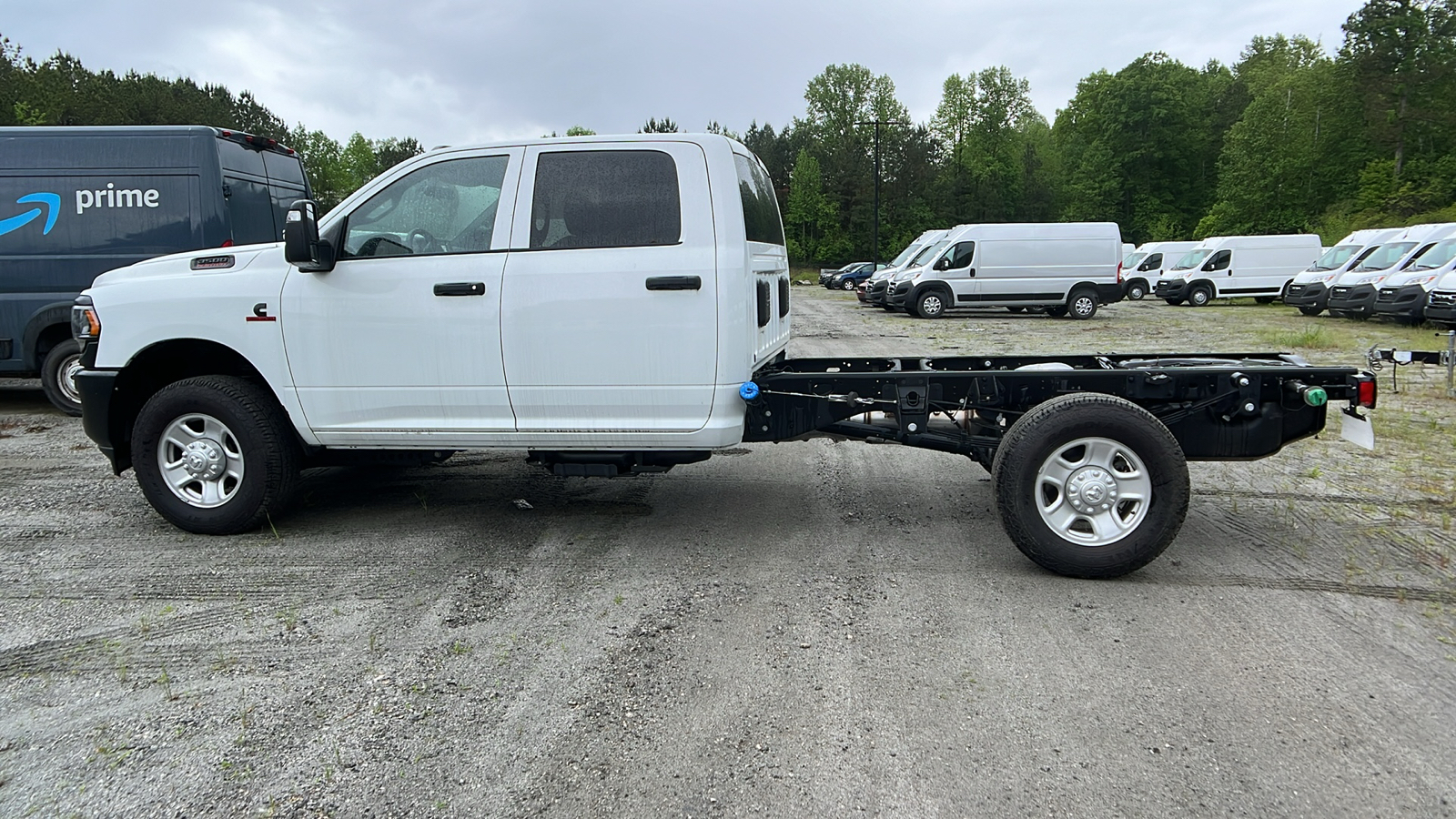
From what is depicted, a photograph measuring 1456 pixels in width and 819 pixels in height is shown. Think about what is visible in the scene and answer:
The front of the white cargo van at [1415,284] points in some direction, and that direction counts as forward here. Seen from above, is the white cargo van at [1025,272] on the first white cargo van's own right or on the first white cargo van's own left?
on the first white cargo van's own right

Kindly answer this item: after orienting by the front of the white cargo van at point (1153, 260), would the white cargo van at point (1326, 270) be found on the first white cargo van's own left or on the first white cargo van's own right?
on the first white cargo van's own left

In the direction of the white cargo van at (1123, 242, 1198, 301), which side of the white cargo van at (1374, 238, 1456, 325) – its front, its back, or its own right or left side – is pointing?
right

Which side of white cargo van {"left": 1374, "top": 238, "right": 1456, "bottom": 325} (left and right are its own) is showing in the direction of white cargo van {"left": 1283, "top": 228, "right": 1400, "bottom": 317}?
right

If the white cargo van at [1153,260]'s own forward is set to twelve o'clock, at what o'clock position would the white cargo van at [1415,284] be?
the white cargo van at [1415,284] is roughly at 10 o'clock from the white cargo van at [1153,260].

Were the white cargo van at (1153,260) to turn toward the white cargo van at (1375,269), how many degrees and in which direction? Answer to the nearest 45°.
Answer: approximately 45° to its left

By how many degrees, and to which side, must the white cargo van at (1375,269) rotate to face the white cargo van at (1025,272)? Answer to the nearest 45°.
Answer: approximately 45° to its right

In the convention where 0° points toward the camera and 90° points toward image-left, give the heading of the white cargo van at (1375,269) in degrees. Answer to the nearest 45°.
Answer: approximately 45°

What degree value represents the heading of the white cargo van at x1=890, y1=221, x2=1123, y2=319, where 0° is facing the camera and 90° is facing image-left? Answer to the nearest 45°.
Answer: approximately 90°

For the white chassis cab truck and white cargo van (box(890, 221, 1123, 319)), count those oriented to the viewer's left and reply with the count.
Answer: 2

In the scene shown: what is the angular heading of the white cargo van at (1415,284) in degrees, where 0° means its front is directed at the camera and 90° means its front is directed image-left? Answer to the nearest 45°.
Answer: approximately 45°

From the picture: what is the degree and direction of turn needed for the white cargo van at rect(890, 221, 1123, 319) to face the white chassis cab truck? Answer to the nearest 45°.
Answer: approximately 90° to its left

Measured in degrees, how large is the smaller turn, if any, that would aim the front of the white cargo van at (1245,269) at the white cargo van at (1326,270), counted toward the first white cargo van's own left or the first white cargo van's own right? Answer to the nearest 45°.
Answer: approximately 45° to the first white cargo van's own left
